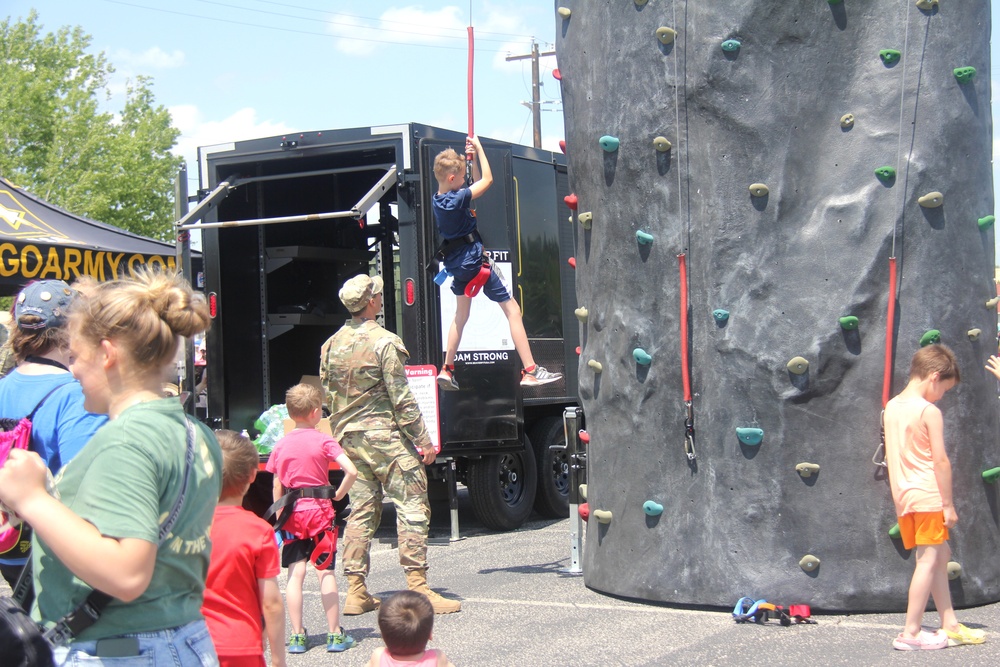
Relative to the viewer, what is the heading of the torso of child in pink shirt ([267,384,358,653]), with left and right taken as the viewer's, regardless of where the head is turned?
facing away from the viewer and to the right of the viewer

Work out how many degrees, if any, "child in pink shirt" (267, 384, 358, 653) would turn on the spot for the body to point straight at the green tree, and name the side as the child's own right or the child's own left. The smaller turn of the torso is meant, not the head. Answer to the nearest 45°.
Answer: approximately 45° to the child's own left

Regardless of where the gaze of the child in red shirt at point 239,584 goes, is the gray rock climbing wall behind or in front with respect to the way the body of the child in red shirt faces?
in front

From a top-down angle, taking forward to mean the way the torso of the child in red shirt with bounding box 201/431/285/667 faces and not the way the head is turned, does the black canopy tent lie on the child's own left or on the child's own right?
on the child's own left

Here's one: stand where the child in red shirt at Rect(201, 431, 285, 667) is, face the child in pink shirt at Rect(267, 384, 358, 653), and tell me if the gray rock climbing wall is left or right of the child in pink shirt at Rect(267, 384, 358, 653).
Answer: right

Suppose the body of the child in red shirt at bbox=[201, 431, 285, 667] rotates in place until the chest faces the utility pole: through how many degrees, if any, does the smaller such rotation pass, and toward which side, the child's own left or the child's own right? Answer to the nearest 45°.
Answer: approximately 45° to the child's own left

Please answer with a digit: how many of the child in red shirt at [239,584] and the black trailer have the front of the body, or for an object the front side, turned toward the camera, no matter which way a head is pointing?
0

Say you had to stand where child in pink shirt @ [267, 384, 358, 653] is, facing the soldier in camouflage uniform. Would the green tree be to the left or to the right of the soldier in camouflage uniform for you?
left

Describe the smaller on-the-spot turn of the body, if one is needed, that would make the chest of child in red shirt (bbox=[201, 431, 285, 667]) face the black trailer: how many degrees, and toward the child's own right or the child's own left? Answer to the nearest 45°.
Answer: approximately 45° to the child's own left

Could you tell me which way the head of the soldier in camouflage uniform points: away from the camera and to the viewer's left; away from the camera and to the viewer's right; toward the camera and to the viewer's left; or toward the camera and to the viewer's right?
away from the camera and to the viewer's right

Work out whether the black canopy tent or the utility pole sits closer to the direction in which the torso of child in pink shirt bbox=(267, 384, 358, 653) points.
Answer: the utility pole

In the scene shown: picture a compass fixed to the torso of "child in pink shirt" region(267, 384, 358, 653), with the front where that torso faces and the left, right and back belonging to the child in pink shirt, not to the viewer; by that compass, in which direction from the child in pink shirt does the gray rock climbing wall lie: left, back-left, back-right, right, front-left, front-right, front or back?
front-right

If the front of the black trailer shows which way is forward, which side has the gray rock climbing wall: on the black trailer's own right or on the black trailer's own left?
on the black trailer's own right

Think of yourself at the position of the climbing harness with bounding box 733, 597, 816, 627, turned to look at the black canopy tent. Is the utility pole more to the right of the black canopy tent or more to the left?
right

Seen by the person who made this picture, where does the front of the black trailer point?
facing away from the viewer and to the right of the viewer
